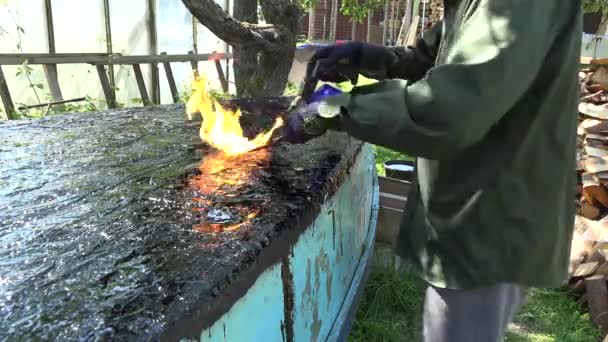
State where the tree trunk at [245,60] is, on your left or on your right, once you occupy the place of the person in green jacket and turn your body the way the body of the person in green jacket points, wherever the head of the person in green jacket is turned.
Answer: on your right

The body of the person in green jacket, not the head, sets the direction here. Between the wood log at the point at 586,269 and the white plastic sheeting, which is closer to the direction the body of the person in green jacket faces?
the white plastic sheeting

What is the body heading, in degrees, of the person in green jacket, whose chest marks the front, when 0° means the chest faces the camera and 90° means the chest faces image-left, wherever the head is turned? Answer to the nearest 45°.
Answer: approximately 90°

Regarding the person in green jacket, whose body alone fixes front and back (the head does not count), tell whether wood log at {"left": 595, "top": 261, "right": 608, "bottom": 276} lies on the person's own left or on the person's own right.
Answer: on the person's own right

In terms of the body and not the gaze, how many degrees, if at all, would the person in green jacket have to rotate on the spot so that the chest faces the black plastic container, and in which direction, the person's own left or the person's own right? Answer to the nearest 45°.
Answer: approximately 90° to the person's own right

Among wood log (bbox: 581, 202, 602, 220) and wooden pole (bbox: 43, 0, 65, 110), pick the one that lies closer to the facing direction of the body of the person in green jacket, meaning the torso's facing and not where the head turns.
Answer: the wooden pole

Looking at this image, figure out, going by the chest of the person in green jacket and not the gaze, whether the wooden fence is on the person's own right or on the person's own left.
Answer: on the person's own right

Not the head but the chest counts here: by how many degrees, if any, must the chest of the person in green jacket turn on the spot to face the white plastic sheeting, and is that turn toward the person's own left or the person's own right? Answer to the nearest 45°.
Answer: approximately 45° to the person's own right

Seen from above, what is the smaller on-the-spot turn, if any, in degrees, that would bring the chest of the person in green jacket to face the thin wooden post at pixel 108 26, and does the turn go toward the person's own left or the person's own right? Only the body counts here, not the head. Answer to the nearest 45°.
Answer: approximately 45° to the person's own right

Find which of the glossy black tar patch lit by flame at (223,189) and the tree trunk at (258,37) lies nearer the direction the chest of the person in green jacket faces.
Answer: the glossy black tar patch lit by flame
